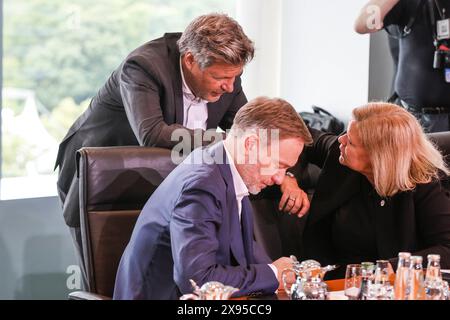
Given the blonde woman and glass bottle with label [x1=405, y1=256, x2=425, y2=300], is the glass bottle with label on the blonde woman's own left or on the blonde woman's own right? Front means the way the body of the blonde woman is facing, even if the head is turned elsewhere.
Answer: on the blonde woman's own left

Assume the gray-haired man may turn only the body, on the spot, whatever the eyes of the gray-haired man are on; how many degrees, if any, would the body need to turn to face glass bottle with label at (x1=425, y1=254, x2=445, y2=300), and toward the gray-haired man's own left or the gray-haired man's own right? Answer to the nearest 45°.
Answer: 0° — they already face it

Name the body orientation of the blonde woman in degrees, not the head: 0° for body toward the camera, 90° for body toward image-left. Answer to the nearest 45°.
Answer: approximately 45°

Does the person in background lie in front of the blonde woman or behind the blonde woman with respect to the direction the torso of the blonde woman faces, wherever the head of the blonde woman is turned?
behind

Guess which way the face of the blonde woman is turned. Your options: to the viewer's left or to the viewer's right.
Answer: to the viewer's left

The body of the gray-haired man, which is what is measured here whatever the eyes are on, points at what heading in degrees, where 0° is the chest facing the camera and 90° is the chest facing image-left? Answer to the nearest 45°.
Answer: approximately 315°
